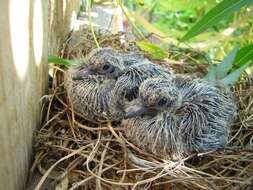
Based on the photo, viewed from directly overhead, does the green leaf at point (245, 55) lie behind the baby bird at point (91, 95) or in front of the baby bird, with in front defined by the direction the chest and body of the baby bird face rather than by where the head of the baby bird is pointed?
behind

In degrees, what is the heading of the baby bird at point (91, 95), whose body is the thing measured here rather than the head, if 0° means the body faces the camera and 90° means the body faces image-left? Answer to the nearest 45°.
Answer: approximately 90°

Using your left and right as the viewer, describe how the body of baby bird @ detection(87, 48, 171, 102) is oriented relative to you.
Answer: facing to the left of the viewer

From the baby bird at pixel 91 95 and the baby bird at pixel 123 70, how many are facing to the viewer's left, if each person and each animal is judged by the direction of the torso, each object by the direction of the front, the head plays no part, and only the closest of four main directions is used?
2

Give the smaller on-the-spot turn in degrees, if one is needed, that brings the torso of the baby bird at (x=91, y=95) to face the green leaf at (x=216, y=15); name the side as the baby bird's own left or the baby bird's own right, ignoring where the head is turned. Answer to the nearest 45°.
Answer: approximately 180°

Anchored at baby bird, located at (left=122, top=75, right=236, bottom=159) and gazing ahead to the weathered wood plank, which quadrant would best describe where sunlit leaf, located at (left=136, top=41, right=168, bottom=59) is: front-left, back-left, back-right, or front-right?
front-right

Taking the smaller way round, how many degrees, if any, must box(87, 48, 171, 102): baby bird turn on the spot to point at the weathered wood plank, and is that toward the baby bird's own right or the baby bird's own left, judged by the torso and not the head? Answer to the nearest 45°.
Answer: approximately 45° to the baby bird's own right
